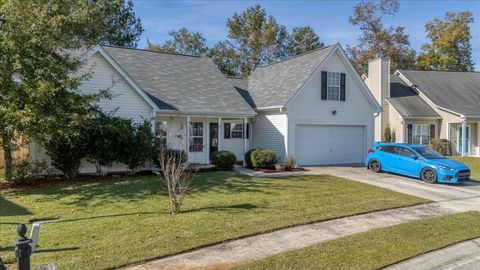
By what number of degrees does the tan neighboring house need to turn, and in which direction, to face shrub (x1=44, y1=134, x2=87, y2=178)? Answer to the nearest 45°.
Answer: approximately 45° to its right

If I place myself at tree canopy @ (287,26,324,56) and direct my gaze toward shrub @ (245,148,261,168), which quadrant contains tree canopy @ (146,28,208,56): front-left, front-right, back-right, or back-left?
front-right

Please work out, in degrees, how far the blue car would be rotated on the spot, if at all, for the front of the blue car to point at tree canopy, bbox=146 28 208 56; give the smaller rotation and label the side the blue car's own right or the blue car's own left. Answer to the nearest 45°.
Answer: approximately 180°

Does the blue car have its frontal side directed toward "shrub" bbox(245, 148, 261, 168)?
no

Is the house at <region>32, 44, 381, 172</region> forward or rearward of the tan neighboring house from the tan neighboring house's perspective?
forward

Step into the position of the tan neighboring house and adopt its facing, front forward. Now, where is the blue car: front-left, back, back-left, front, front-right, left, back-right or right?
front

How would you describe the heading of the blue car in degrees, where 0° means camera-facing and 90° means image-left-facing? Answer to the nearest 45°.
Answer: approximately 315°

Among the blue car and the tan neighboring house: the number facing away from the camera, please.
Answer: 0

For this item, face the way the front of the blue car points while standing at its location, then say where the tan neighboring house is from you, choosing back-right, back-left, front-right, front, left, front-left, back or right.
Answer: back-left

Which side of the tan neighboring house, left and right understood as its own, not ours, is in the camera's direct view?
front

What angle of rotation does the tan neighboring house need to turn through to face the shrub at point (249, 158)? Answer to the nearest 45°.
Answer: approximately 45° to its right

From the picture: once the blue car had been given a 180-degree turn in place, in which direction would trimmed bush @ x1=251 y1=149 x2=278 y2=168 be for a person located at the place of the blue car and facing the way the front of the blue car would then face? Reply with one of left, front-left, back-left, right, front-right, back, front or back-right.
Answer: front-left
